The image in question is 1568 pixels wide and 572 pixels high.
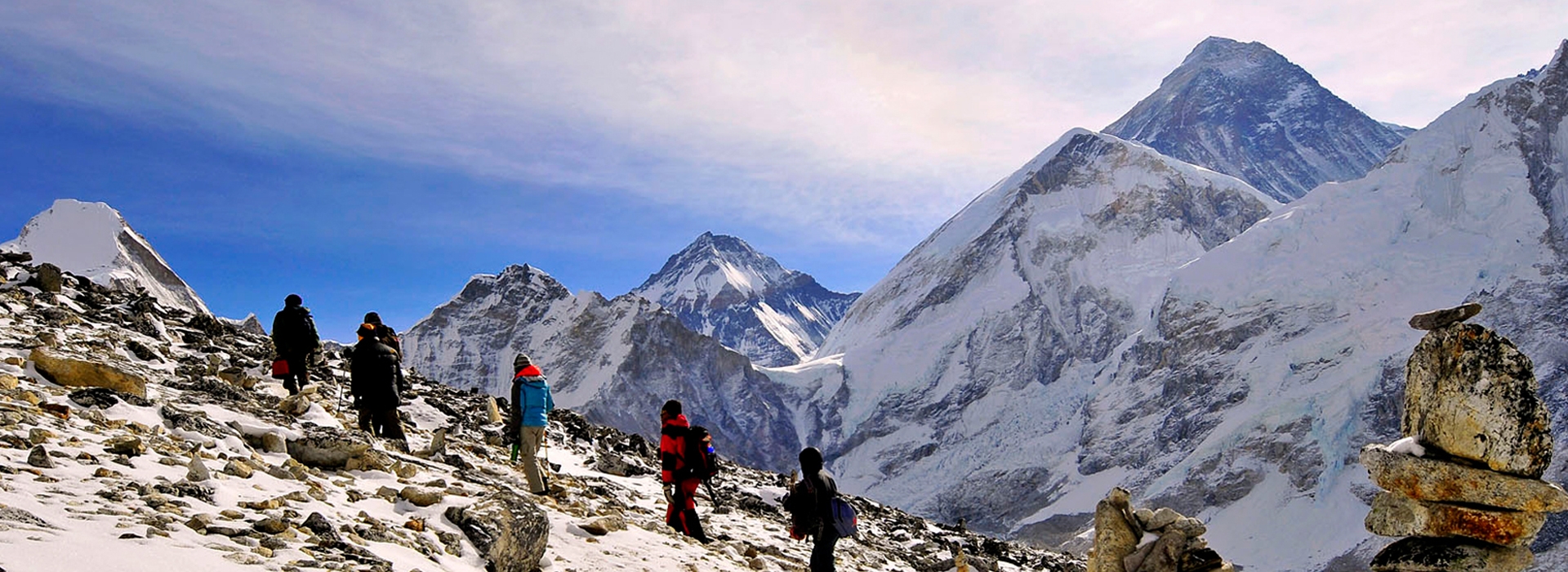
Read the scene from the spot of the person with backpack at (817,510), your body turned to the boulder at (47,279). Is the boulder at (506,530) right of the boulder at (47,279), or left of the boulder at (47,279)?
left

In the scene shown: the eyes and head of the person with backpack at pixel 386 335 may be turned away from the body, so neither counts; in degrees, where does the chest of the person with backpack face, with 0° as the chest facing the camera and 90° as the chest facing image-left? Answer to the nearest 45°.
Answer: approximately 90°

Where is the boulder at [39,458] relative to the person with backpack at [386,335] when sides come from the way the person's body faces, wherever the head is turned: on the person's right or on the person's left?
on the person's left

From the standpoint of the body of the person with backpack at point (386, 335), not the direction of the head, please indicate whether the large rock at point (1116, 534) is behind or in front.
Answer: behind

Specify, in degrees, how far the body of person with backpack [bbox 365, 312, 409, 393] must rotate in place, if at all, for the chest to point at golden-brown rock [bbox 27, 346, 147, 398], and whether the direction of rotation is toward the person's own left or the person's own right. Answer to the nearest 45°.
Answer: approximately 45° to the person's own left
